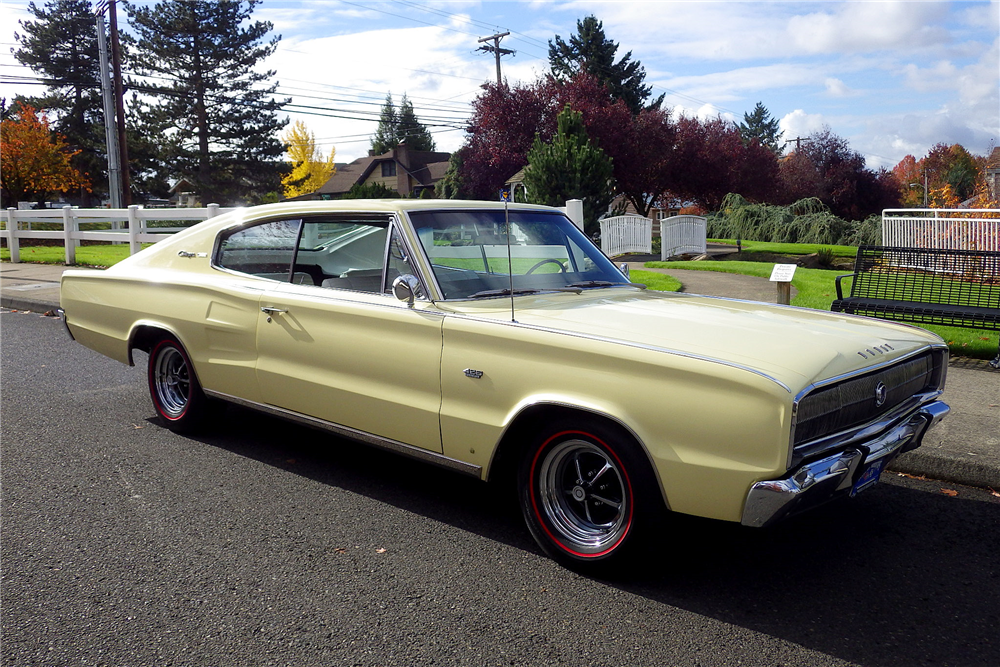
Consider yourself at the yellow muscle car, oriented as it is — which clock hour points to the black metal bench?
The black metal bench is roughly at 9 o'clock from the yellow muscle car.

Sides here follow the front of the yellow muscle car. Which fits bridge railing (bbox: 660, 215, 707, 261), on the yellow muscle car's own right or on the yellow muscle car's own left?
on the yellow muscle car's own left

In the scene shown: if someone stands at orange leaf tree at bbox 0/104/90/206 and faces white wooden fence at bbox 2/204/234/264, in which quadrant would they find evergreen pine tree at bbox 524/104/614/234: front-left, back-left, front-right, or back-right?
front-left

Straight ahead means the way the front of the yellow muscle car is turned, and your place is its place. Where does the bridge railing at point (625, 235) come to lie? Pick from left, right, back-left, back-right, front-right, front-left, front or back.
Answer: back-left

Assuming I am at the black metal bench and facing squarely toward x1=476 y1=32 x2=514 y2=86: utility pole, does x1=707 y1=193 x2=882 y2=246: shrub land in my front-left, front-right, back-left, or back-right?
front-right

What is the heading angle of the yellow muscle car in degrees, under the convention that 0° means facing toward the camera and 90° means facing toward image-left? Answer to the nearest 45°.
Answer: approximately 315°

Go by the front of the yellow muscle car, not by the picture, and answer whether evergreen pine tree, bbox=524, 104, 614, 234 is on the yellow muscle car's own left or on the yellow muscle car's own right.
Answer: on the yellow muscle car's own left

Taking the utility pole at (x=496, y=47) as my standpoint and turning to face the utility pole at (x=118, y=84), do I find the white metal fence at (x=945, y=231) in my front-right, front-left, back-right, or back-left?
front-left

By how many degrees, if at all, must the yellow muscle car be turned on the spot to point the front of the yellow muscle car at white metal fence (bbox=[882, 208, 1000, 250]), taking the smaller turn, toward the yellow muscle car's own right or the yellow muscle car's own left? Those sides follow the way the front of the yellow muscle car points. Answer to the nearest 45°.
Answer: approximately 90° to the yellow muscle car's own left

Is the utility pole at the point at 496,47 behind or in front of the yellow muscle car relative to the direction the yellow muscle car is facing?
behind

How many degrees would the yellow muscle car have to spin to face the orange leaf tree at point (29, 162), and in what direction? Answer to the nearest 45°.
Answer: approximately 180°

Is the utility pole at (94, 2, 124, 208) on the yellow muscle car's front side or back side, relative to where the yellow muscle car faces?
on the back side
